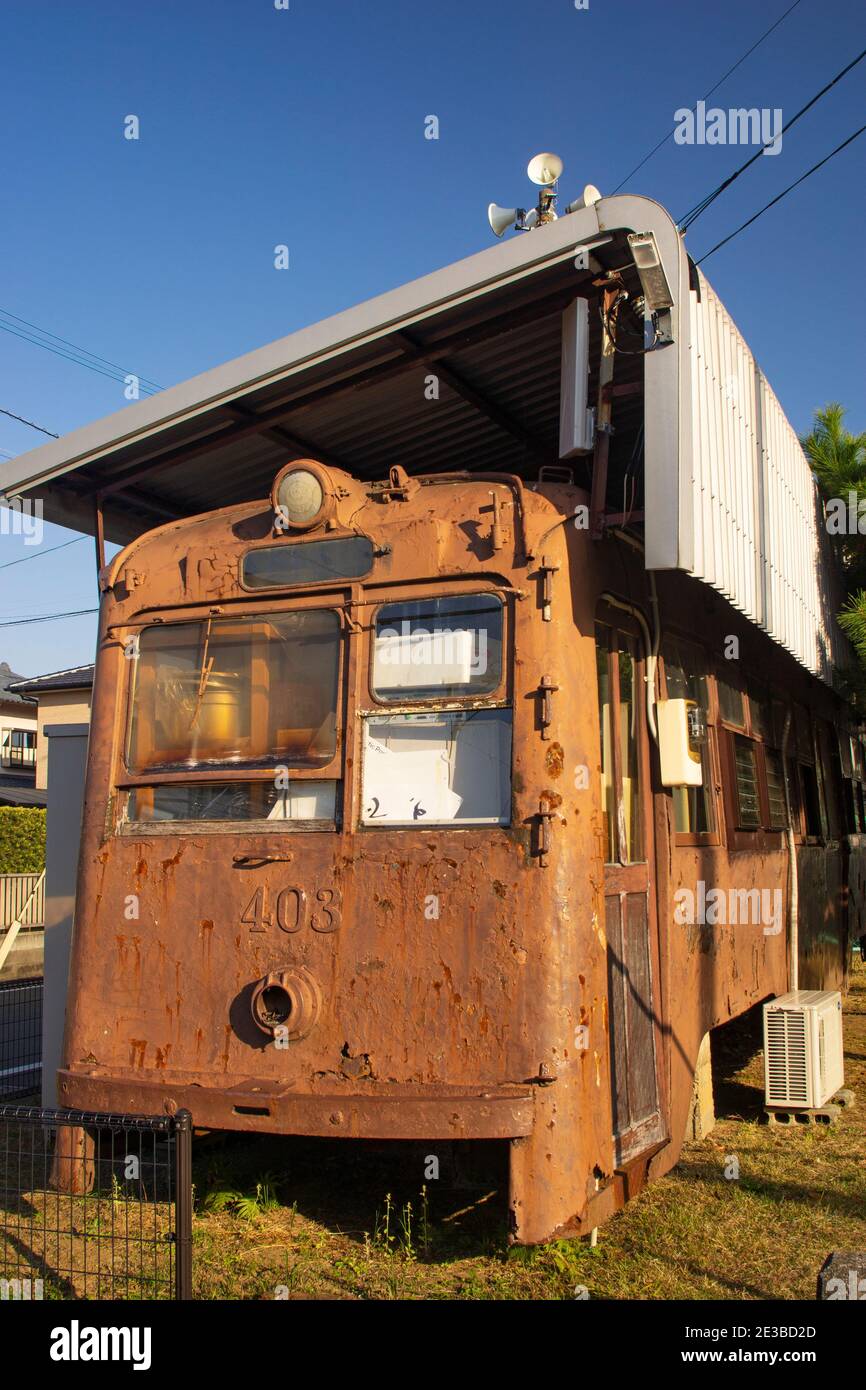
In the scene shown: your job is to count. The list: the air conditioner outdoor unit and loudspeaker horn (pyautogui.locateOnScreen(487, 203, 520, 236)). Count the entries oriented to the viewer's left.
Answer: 1

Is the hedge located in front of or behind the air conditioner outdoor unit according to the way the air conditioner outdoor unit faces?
behind

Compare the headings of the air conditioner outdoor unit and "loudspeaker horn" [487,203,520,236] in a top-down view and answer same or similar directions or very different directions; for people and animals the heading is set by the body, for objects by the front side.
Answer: very different directions

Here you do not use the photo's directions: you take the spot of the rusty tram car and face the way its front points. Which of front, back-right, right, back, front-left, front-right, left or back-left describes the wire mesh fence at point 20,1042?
right

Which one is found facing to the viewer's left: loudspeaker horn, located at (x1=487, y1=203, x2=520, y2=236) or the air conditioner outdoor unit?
the loudspeaker horn

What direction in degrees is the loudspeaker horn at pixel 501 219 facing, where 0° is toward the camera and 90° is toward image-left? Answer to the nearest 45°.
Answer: approximately 90°

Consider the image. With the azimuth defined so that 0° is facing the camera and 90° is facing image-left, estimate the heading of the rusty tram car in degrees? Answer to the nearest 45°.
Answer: approximately 45°
